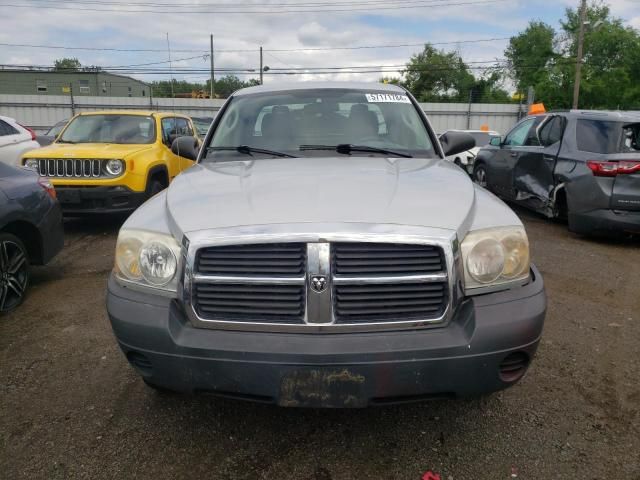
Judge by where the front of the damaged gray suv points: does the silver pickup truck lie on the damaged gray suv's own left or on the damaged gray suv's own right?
on the damaged gray suv's own left

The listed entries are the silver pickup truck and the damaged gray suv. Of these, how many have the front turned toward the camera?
1

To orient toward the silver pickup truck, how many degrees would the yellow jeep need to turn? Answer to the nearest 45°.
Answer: approximately 45° to its left

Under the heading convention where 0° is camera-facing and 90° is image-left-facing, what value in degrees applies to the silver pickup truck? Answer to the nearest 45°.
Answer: approximately 0°

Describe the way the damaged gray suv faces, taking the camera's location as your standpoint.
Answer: facing away from the viewer and to the left of the viewer

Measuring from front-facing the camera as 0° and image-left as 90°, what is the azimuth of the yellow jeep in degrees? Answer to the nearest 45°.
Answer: approximately 45°

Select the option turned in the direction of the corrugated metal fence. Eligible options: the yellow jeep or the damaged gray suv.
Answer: the damaged gray suv

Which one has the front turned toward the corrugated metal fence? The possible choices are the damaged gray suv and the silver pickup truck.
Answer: the damaged gray suv

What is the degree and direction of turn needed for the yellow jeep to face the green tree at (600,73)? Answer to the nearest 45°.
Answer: approximately 180°

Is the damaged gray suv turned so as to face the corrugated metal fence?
yes

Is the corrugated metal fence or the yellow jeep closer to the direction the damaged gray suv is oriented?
the corrugated metal fence

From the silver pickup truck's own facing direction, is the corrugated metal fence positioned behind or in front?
behind
